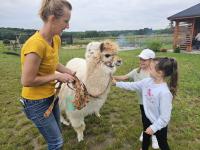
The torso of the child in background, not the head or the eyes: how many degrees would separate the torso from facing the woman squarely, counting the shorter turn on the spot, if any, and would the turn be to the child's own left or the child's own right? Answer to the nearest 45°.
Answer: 0° — they already face them

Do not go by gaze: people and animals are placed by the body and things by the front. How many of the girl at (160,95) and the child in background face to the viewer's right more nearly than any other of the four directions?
0

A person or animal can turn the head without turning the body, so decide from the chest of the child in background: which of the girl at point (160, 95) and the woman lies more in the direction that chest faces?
the woman

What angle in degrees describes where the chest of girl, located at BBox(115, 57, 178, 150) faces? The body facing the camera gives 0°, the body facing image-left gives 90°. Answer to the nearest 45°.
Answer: approximately 45°

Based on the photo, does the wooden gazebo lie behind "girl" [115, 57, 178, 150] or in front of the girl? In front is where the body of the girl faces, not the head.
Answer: behind

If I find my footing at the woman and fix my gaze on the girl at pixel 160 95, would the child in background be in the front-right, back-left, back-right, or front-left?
front-left

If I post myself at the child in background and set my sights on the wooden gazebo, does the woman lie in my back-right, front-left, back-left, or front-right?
back-left

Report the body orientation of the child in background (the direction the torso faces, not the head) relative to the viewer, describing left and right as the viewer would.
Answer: facing the viewer and to the left of the viewer

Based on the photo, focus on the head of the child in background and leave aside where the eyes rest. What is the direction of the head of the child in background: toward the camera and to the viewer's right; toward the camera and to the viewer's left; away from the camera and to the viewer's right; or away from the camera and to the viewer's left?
toward the camera and to the viewer's left

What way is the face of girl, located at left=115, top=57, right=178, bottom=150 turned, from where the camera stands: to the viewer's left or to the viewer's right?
to the viewer's left

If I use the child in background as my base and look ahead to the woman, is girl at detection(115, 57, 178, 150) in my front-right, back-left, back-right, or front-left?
front-left

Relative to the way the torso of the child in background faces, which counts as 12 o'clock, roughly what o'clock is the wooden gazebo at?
The wooden gazebo is roughly at 5 o'clock from the child in background.

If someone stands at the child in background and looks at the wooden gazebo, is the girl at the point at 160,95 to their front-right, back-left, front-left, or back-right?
back-right

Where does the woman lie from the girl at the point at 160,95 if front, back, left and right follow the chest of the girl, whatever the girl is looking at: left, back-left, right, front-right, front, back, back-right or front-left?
front
